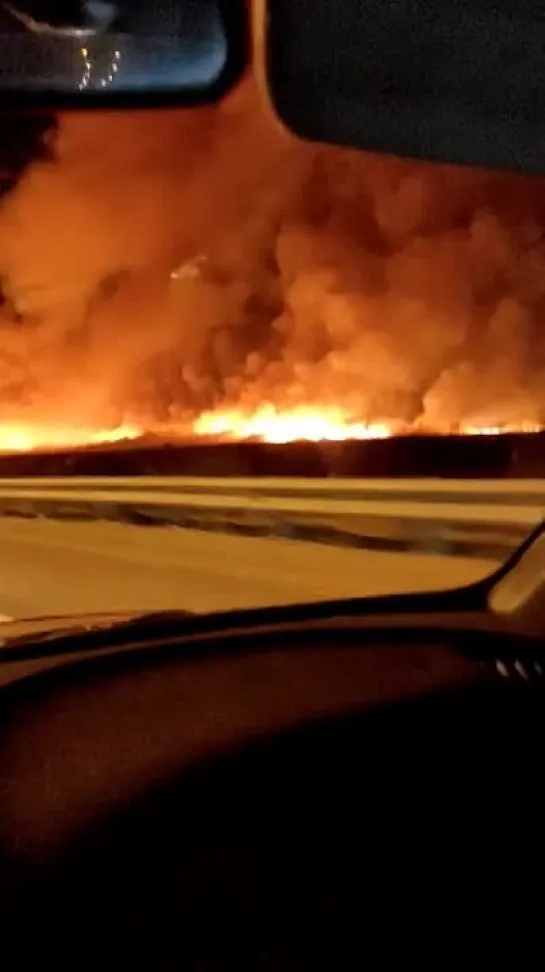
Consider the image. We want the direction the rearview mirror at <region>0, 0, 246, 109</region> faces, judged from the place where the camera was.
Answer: facing the viewer
